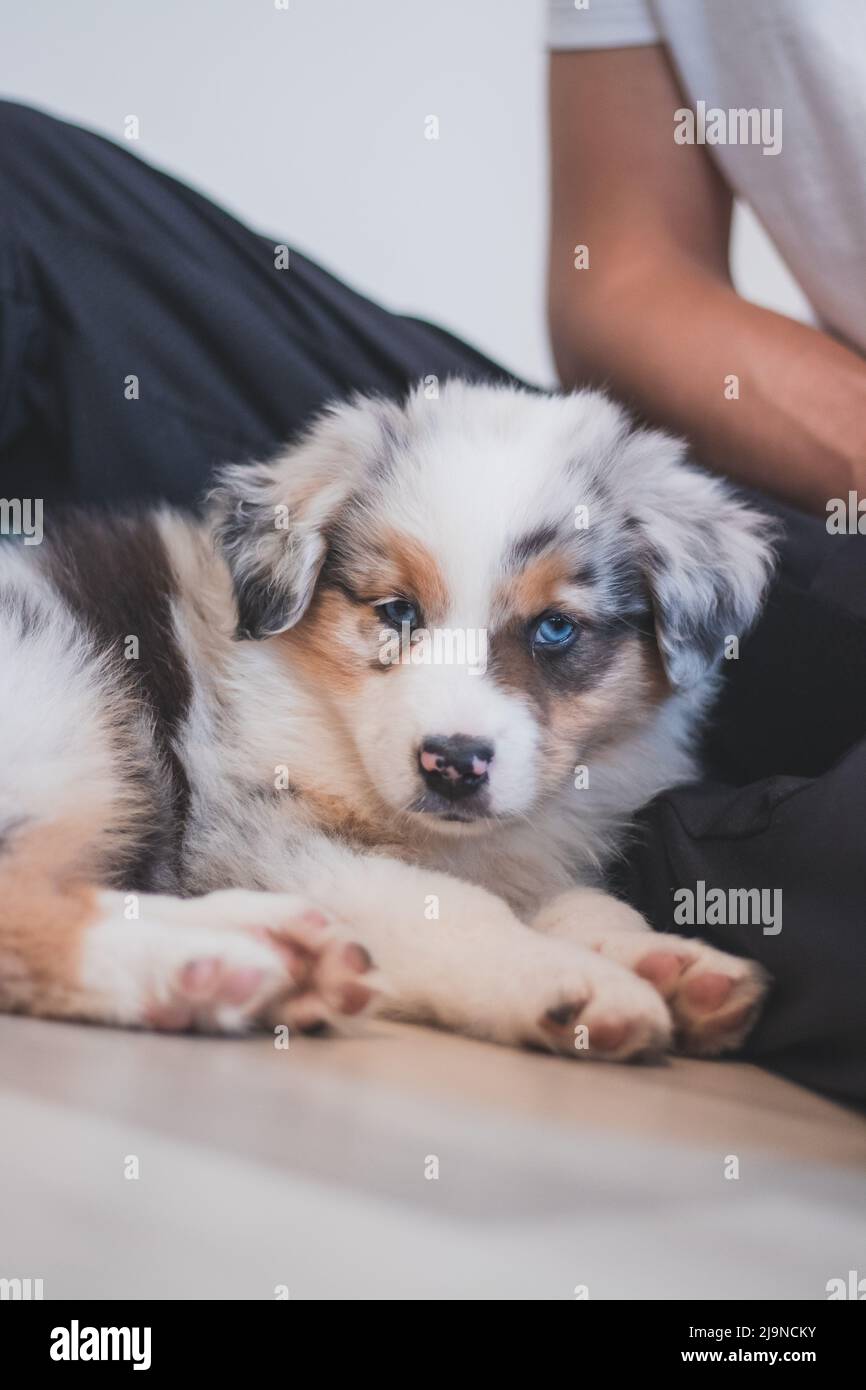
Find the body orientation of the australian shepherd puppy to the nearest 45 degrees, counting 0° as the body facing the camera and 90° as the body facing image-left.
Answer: approximately 315°
